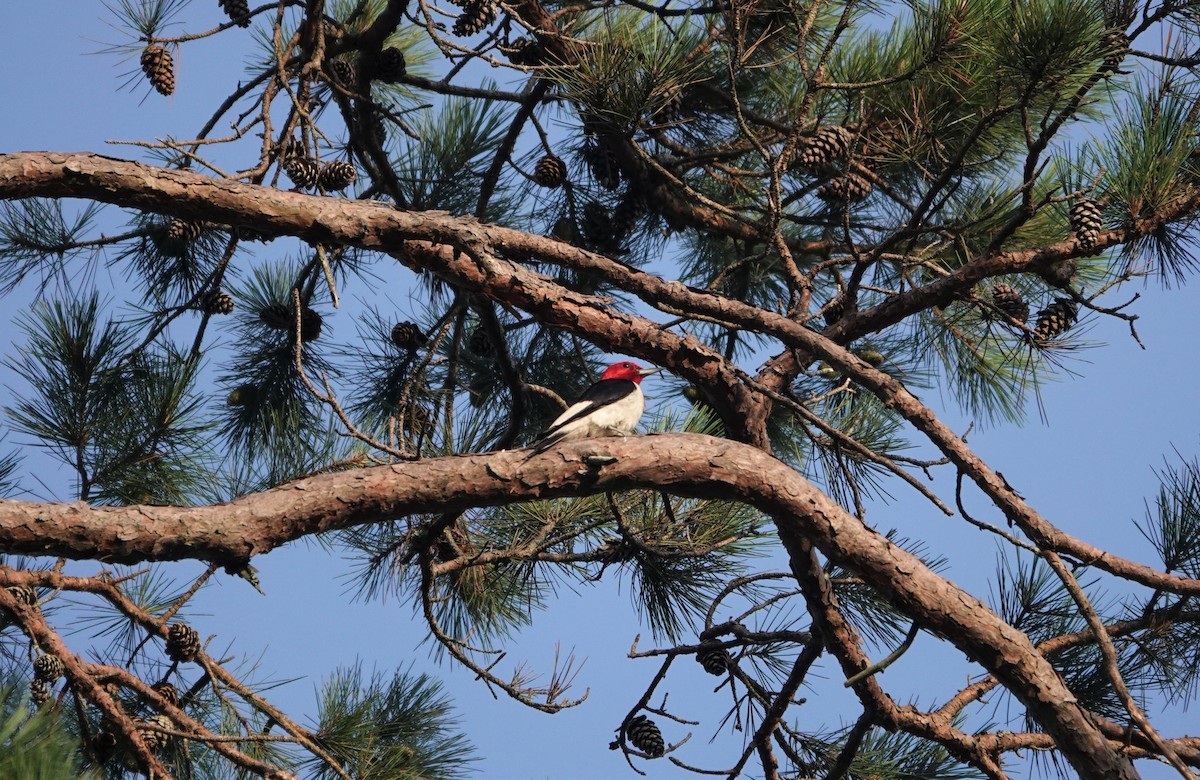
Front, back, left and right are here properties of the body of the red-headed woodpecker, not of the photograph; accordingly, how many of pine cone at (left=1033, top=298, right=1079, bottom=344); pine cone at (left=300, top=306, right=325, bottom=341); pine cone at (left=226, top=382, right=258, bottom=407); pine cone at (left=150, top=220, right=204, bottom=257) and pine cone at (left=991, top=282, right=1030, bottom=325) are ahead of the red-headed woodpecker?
2

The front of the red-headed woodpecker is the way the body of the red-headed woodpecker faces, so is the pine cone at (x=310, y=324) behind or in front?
behind

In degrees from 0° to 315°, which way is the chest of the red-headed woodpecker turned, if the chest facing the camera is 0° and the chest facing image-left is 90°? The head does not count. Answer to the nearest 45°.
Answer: approximately 270°

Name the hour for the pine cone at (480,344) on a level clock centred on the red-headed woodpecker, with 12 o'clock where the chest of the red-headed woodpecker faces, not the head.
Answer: The pine cone is roughly at 8 o'clock from the red-headed woodpecker.

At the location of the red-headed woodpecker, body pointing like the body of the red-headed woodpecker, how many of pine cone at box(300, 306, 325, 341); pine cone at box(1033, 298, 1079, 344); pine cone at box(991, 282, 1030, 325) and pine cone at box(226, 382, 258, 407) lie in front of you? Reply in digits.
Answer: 2

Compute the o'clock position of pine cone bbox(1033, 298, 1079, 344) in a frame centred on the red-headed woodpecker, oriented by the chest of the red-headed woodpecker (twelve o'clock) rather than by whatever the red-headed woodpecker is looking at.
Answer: The pine cone is roughly at 12 o'clock from the red-headed woodpecker.

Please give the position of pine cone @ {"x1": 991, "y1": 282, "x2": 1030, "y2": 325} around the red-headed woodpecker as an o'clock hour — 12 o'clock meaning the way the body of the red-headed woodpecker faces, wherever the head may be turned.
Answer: The pine cone is roughly at 12 o'clock from the red-headed woodpecker.

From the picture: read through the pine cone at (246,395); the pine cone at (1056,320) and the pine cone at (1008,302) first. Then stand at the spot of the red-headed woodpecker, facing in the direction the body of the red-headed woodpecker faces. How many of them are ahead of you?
2
